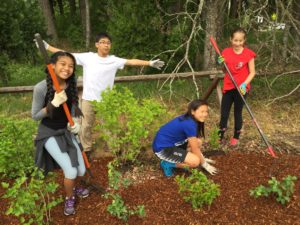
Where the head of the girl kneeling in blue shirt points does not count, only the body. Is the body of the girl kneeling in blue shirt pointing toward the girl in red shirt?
no

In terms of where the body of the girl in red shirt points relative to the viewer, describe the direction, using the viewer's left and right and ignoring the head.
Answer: facing the viewer

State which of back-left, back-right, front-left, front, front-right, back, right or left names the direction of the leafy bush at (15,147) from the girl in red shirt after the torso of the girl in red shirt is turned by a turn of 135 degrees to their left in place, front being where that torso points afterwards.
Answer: back

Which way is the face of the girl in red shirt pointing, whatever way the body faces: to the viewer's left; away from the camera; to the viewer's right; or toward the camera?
toward the camera

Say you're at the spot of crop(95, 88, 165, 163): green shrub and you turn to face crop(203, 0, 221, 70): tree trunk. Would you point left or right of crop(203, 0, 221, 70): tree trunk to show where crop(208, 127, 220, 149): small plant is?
right

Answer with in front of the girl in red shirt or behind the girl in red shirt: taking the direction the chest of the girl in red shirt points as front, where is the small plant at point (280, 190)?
in front

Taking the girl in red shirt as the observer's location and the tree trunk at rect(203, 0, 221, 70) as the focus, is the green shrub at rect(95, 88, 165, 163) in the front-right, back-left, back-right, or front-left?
back-left

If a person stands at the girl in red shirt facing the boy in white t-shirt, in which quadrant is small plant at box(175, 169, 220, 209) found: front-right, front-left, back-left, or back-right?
front-left

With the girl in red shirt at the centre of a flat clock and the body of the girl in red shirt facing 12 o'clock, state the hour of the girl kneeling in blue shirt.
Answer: The girl kneeling in blue shirt is roughly at 1 o'clock from the girl in red shirt.

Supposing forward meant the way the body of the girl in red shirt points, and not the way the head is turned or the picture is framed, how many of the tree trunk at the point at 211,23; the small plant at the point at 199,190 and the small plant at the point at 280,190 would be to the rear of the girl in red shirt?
1

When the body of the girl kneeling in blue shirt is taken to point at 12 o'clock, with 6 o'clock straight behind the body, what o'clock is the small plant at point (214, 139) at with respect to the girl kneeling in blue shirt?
The small plant is roughly at 10 o'clock from the girl kneeling in blue shirt.
